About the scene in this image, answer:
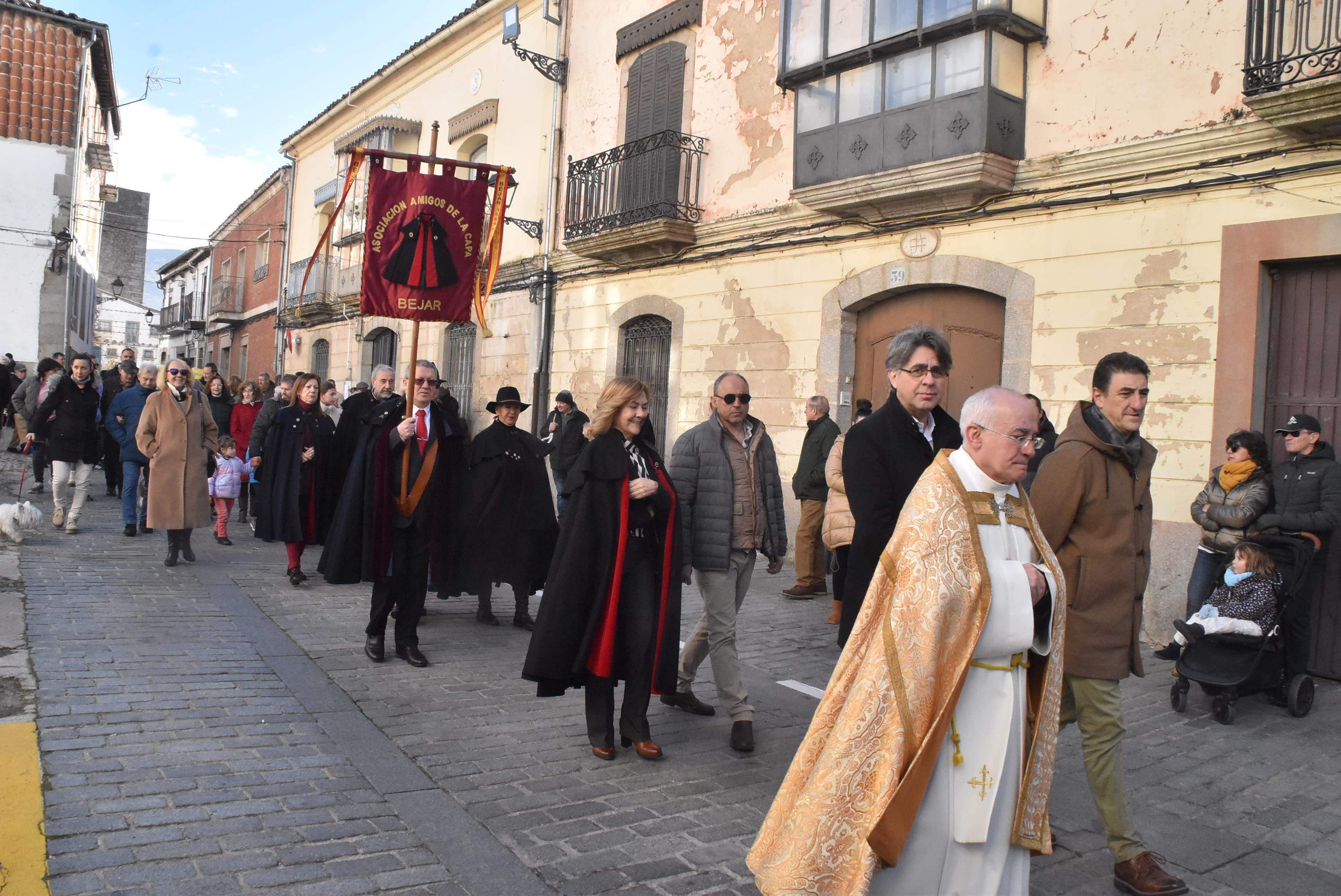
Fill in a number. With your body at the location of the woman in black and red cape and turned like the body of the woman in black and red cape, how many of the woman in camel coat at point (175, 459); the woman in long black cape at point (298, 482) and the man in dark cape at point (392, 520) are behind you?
3

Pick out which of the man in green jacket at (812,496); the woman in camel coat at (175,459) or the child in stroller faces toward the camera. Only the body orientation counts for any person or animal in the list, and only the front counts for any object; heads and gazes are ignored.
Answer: the woman in camel coat

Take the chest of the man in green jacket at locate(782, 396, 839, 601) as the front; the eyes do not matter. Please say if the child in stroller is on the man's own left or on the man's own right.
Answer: on the man's own left

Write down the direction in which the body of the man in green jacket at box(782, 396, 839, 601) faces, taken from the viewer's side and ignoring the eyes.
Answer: to the viewer's left

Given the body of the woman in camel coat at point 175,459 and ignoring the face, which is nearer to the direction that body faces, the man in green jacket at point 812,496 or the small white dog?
the man in green jacket

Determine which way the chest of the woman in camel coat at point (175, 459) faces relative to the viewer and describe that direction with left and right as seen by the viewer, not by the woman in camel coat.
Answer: facing the viewer

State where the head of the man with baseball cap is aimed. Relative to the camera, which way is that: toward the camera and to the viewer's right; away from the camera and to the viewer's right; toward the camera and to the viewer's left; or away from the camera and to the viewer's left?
toward the camera and to the viewer's left

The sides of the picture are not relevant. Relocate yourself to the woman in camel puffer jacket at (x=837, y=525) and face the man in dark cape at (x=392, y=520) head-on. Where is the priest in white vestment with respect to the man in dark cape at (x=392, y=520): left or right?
left

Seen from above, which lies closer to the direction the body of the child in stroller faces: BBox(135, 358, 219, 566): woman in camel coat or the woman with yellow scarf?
the woman in camel coat

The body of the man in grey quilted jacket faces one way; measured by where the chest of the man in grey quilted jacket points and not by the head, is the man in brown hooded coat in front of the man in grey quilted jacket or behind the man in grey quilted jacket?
in front

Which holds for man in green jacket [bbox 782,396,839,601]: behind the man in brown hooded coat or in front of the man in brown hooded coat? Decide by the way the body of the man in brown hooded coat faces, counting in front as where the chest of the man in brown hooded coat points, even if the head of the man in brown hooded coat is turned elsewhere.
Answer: behind

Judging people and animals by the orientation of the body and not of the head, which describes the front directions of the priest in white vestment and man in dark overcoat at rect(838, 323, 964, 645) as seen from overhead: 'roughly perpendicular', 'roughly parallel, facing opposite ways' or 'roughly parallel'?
roughly parallel

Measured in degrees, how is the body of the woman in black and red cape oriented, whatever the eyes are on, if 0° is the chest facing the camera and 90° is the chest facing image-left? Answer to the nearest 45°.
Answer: approximately 315°

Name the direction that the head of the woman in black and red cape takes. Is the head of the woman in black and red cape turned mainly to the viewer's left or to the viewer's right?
to the viewer's right

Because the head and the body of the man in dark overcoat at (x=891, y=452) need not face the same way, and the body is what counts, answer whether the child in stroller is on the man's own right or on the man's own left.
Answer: on the man's own left
